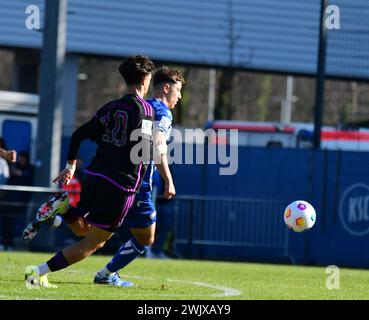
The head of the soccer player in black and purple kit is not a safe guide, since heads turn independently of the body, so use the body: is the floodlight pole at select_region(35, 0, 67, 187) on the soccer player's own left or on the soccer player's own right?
on the soccer player's own left

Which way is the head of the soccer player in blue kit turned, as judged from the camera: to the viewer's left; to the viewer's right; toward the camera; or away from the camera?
to the viewer's right

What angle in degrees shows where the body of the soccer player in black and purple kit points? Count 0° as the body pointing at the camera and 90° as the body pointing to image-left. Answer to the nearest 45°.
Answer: approximately 225°

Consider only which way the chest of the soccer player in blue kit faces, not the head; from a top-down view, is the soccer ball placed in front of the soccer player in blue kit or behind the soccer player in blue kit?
in front

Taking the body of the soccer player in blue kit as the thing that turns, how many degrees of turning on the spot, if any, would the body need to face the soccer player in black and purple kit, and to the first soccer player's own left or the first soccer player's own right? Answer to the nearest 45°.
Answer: approximately 135° to the first soccer player's own right

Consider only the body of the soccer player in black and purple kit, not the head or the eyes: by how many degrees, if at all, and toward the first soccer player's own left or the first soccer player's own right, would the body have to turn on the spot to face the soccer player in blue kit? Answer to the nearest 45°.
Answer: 0° — they already face them

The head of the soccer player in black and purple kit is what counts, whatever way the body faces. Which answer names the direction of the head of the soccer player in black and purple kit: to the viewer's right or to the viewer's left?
to the viewer's right

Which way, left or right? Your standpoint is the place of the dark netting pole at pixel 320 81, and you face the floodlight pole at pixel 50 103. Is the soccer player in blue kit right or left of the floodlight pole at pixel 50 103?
left
